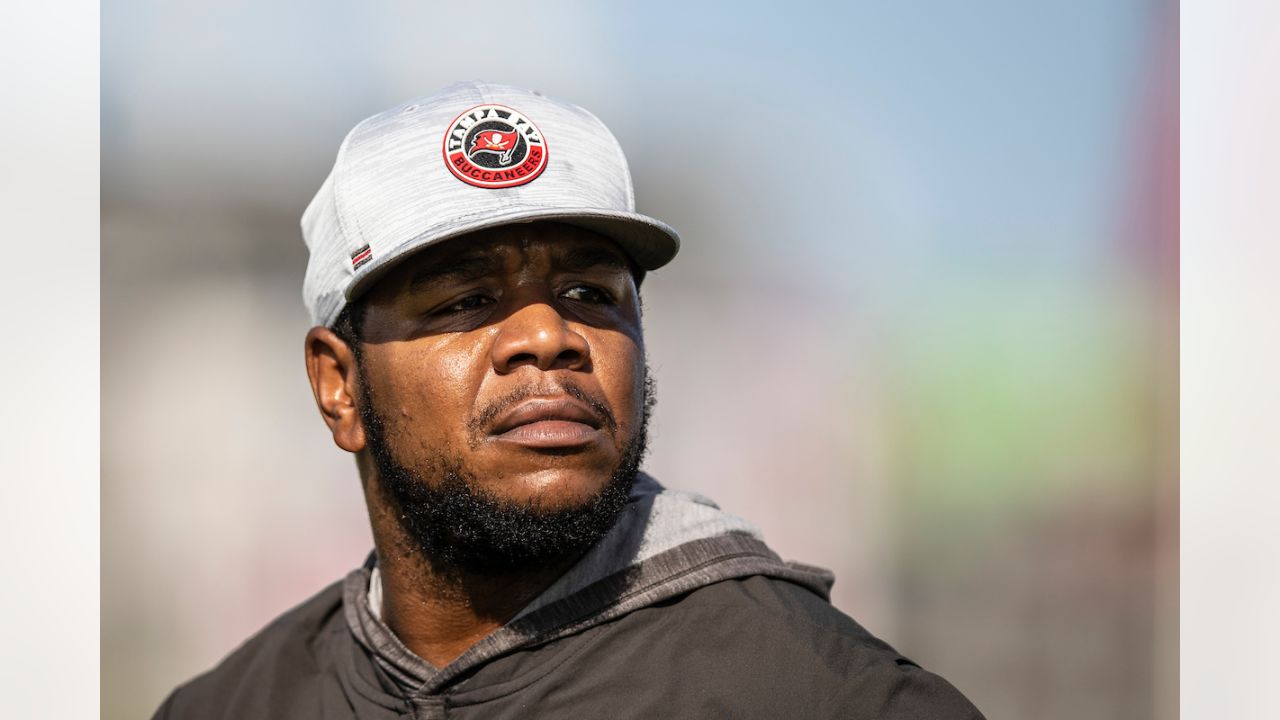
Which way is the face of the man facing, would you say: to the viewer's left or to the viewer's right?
to the viewer's right
